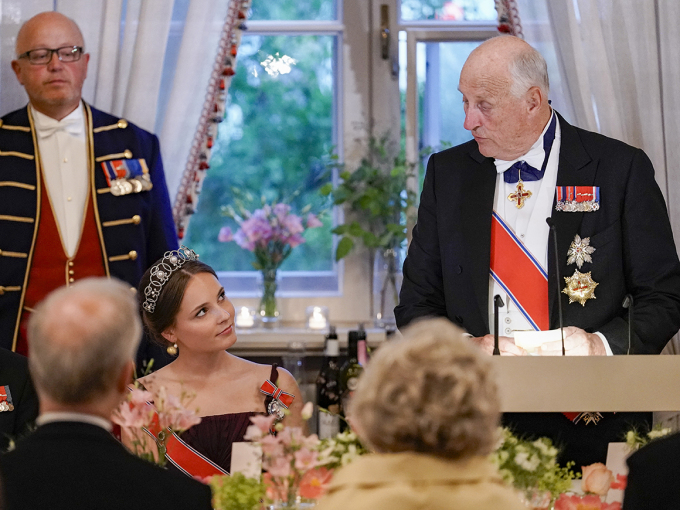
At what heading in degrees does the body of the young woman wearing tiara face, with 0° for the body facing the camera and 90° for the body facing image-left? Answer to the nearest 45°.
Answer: approximately 0°

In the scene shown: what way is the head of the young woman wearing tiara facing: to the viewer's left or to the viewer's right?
to the viewer's right

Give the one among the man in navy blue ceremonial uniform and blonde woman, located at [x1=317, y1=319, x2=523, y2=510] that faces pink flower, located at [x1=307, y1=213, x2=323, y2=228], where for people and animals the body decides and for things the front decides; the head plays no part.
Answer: the blonde woman

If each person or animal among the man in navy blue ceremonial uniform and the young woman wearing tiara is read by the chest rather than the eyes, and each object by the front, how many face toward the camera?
2

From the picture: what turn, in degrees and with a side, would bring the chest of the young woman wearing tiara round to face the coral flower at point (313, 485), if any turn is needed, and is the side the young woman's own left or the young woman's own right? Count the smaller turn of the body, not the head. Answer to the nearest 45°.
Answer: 0° — they already face it

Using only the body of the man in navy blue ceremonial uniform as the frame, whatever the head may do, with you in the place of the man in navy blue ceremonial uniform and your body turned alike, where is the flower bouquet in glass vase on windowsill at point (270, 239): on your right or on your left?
on your left

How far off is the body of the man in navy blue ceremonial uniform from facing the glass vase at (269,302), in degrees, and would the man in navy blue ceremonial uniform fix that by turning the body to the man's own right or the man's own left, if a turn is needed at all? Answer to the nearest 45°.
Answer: approximately 135° to the man's own left

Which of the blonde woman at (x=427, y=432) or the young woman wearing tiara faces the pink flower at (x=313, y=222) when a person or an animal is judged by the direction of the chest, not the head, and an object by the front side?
the blonde woman

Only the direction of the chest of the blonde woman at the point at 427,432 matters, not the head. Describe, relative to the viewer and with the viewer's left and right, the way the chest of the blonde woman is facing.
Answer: facing away from the viewer
